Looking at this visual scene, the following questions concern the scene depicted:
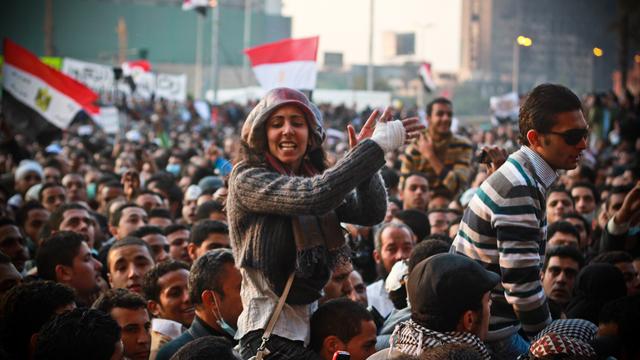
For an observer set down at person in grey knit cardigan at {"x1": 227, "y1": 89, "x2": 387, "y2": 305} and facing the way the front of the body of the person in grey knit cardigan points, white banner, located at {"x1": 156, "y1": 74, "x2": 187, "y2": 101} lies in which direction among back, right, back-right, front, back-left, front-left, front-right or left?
back-left

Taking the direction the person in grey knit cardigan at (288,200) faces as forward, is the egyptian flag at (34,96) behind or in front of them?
behind

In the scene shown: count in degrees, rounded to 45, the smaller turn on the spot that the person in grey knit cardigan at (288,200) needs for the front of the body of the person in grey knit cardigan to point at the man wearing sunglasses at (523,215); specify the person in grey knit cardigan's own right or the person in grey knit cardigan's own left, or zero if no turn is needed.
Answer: approximately 45° to the person in grey knit cardigan's own left

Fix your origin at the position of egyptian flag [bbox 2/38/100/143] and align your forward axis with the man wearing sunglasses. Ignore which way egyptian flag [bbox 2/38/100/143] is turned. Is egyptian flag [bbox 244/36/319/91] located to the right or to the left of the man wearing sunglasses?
left

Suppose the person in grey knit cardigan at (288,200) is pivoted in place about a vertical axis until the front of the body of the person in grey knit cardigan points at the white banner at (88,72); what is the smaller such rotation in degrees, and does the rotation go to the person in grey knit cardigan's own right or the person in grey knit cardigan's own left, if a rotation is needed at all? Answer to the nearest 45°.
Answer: approximately 135° to the person in grey knit cardigan's own left

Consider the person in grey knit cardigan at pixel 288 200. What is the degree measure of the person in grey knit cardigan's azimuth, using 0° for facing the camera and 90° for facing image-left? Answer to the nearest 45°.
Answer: approximately 315°
